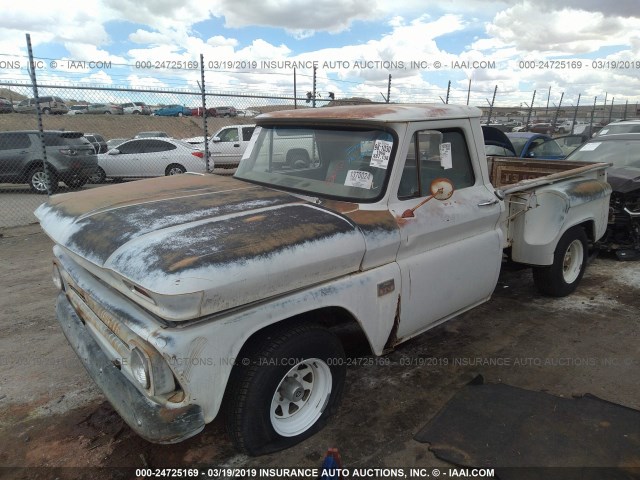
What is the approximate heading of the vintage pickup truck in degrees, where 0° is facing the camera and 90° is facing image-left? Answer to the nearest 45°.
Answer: approximately 45°

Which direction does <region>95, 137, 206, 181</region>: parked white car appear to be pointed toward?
to the viewer's left

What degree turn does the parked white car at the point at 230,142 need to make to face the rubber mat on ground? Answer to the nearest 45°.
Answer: approximately 90° to its left

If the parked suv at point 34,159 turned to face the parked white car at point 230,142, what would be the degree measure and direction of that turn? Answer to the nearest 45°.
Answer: approximately 135° to its right

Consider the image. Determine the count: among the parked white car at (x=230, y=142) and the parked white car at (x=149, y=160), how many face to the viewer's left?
2

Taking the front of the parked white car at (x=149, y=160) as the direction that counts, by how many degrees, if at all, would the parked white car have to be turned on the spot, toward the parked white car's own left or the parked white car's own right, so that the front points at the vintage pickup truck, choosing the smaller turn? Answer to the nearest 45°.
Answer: approximately 90° to the parked white car's own left

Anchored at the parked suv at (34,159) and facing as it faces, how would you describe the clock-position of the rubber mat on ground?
The rubber mat on ground is roughly at 7 o'clock from the parked suv.

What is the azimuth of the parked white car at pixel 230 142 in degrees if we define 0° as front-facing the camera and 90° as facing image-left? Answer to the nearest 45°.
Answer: approximately 90°

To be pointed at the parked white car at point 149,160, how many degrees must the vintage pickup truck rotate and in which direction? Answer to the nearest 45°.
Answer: approximately 90° to its right

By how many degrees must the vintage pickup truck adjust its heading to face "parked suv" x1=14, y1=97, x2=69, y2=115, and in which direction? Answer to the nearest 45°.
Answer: approximately 90° to its right

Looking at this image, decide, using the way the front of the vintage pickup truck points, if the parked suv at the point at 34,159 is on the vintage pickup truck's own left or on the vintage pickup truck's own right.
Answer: on the vintage pickup truck's own right
